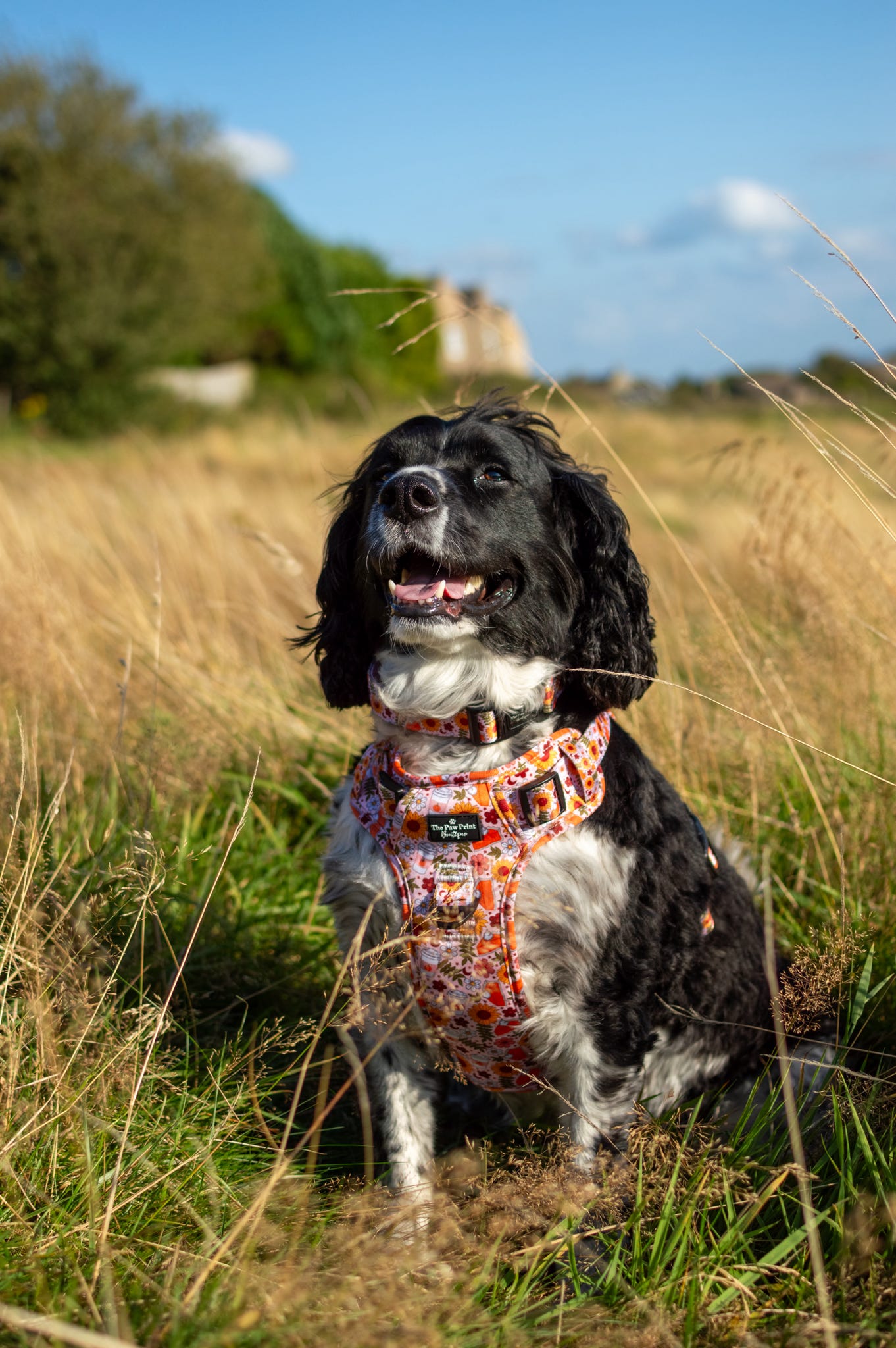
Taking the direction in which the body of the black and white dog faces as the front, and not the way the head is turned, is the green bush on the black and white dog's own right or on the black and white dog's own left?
on the black and white dog's own right

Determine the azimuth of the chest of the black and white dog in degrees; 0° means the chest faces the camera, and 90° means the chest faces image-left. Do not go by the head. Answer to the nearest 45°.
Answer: approximately 45°
